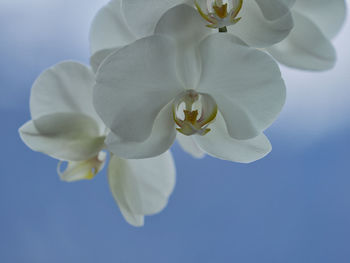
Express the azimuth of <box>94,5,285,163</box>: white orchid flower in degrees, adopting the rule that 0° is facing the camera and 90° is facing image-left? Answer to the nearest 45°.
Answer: approximately 0°
